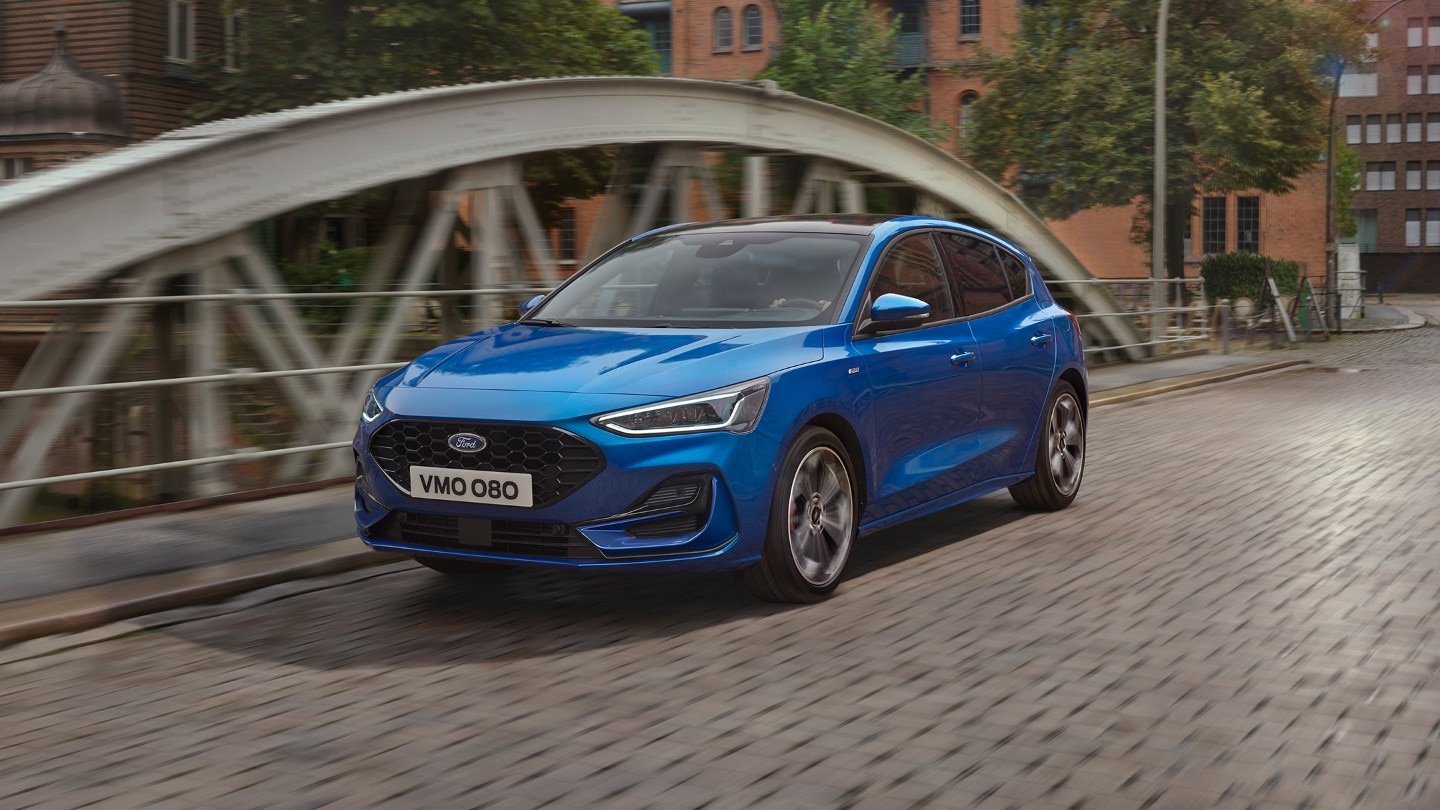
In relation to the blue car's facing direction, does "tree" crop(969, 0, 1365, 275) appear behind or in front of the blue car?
behind

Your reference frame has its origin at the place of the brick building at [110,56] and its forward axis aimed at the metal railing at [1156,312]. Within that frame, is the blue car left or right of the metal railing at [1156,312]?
right

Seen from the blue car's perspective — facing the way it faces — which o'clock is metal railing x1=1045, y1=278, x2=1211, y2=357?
The metal railing is roughly at 5 o'clock from the blue car.

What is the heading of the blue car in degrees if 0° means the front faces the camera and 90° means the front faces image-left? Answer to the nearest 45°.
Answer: approximately 45°

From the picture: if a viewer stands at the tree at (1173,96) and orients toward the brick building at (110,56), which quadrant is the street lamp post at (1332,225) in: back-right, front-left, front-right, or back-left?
back-left
